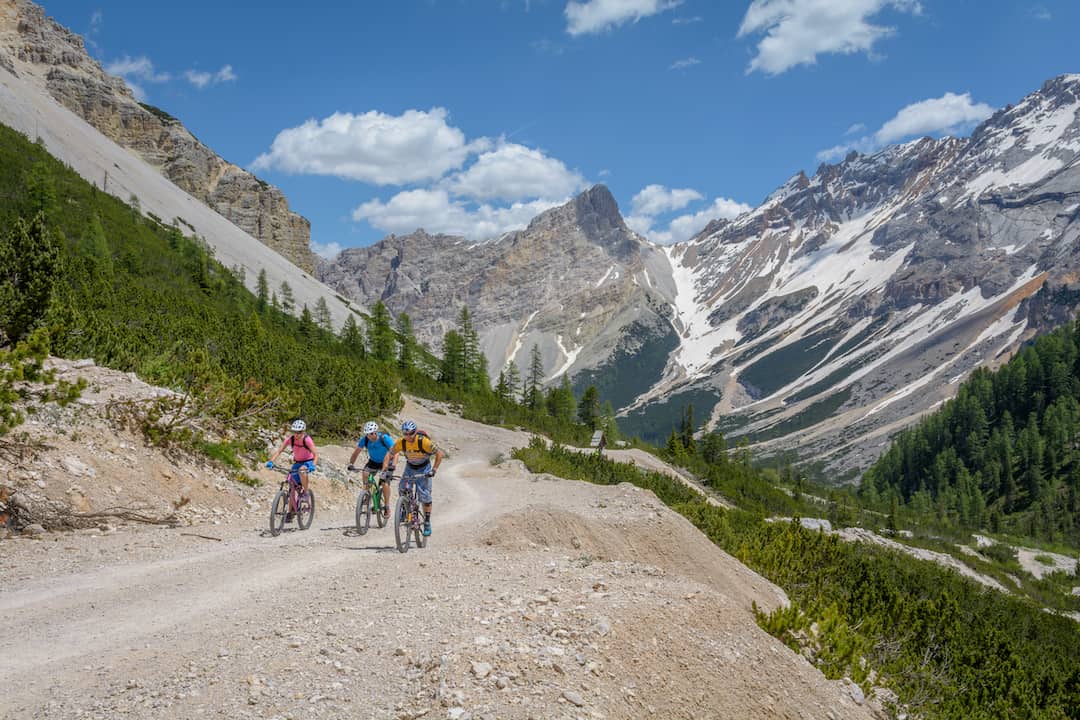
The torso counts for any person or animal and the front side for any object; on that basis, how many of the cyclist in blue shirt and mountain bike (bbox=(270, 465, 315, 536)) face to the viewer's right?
0

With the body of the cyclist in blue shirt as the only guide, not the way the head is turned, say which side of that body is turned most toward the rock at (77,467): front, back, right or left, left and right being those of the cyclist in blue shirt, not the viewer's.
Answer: right

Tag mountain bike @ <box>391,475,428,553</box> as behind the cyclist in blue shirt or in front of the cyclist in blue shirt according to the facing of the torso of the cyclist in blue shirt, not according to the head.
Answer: in front

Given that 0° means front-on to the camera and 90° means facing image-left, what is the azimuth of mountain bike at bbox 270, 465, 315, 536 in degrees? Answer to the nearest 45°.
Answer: approximately 45°

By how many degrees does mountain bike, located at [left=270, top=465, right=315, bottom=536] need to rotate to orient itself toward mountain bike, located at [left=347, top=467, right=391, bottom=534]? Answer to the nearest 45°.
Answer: approximately 135° to its left

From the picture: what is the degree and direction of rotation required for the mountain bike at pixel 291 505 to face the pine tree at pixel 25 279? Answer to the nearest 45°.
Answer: approximately 90° to its right

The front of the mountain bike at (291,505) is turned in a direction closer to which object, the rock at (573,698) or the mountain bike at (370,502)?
the rock

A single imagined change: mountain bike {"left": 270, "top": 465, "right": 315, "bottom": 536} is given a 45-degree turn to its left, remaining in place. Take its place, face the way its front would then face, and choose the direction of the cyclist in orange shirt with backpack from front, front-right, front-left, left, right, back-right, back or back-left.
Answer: front-left

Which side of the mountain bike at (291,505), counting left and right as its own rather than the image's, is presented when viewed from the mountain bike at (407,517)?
left

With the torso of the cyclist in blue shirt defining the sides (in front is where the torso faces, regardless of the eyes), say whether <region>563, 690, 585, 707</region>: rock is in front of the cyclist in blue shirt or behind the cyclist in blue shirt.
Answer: in front

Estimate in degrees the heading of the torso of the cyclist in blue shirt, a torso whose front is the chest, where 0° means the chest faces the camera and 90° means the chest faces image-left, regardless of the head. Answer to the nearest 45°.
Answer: approximately 0°
